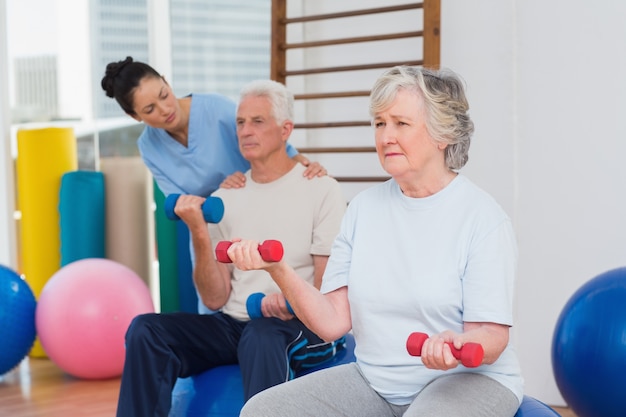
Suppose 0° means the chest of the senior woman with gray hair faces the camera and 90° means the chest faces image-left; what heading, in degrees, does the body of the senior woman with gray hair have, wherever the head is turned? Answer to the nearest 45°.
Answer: approximately 45°

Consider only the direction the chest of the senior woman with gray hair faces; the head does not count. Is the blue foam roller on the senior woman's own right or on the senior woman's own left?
on the senior woman's own right

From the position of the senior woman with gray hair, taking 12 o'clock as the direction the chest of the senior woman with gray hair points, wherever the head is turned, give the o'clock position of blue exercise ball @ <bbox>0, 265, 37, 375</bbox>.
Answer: The blue exercise ball is roughly at 3 o'clock from the senior woman with gray hair.

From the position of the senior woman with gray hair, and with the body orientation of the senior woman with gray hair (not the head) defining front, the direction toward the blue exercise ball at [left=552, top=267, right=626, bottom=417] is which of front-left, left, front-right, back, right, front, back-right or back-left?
back

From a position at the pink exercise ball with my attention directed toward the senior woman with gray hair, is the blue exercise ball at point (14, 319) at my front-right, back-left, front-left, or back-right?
back-right

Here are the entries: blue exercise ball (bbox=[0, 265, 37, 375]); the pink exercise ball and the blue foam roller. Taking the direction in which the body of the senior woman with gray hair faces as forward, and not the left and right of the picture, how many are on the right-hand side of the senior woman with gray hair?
3

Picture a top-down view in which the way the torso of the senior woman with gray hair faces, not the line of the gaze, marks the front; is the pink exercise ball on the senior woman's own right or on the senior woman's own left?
on the senior woman's own right
